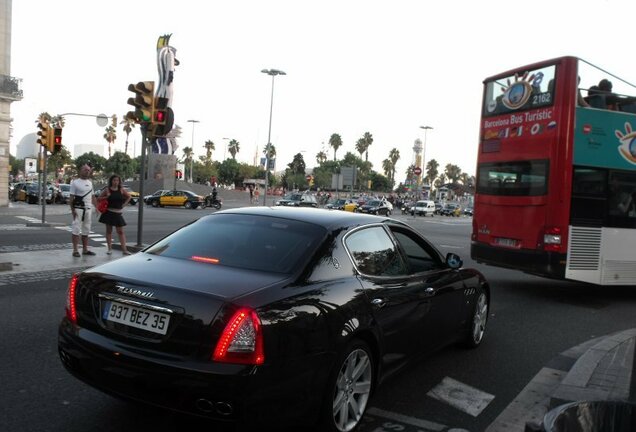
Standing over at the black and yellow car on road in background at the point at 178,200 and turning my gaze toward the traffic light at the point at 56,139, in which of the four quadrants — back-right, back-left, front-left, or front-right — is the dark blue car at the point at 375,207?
back-left

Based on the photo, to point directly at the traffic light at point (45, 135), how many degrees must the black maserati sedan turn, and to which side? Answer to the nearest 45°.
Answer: approximately 90° to its left

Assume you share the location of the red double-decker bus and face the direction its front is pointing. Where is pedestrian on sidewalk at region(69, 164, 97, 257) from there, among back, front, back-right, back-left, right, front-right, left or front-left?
back-left

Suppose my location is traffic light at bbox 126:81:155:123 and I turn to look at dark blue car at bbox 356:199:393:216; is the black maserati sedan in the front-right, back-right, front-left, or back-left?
back-right

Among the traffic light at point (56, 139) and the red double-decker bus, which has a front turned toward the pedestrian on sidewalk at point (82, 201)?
the traffic light

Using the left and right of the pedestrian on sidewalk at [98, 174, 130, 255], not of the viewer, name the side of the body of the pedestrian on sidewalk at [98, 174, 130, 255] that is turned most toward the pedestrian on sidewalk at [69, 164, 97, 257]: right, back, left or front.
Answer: right

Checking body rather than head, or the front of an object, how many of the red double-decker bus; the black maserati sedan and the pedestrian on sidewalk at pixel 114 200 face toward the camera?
1

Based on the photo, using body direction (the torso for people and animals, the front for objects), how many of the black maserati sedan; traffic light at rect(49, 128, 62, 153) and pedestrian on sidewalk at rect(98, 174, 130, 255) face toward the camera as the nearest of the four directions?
2

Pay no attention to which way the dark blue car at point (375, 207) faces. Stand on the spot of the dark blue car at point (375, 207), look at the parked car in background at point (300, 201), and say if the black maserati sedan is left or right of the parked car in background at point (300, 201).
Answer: left

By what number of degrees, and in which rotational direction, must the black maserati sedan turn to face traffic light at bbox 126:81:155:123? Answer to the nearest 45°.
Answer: approximately 45° to its left

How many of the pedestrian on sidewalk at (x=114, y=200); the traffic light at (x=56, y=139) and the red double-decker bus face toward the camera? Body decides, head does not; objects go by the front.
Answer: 2

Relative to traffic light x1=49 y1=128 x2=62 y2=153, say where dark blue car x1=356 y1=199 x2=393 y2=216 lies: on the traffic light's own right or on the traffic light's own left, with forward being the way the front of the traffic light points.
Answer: on the traffic light's own left
